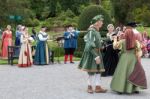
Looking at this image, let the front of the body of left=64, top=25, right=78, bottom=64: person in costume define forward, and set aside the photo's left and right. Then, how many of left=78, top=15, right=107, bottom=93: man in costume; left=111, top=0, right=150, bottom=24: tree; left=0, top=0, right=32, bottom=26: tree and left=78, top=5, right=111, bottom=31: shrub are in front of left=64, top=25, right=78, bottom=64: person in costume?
1

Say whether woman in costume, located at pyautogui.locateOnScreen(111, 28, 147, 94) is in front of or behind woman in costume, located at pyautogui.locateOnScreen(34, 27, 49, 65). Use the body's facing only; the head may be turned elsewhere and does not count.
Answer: in front

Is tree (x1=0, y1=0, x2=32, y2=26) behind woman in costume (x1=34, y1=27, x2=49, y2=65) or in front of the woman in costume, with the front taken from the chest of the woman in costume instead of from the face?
behind

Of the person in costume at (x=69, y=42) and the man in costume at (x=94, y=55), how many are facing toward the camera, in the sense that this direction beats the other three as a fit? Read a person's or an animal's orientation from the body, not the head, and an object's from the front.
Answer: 1

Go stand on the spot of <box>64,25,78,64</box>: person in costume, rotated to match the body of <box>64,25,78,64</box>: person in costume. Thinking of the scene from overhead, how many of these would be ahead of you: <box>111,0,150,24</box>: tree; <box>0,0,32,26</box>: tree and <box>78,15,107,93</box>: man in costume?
1

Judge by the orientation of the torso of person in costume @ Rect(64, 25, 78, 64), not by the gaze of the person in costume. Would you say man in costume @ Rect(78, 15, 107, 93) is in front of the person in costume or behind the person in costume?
in front

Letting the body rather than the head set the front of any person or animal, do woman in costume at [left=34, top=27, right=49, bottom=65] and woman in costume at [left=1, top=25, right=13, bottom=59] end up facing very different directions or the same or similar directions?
same or similar directions

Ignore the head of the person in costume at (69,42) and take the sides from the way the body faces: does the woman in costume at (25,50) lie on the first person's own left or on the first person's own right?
on the first person's own right

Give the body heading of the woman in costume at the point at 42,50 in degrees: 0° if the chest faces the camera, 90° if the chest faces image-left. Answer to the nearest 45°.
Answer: approximately 315°

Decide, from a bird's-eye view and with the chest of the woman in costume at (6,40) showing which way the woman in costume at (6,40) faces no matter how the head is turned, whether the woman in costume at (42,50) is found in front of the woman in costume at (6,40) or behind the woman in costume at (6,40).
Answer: in front

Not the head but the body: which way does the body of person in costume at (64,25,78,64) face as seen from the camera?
toward the camera

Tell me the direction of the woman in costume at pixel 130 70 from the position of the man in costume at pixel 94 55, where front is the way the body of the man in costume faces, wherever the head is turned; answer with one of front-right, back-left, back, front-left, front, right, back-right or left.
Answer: front
